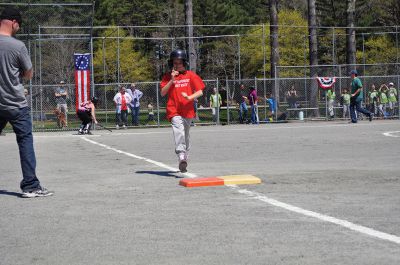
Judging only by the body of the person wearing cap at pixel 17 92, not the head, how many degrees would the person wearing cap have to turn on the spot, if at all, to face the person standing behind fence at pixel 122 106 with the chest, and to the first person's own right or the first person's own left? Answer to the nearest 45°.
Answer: approximately 45° to the first person's own left

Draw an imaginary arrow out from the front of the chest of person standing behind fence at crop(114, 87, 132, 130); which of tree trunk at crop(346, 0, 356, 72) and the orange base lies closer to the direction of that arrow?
the orange base

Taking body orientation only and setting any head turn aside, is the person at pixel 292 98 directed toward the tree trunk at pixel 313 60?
no

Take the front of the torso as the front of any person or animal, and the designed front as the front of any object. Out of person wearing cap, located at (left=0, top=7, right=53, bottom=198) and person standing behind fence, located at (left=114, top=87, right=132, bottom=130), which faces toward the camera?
the person standing behind fence

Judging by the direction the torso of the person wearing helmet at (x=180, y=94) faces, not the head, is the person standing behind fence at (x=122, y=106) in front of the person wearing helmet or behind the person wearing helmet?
behind

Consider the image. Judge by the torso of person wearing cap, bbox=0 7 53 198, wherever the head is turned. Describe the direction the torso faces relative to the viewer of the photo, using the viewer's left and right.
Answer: facing away from the viewer and to the right of the viewer

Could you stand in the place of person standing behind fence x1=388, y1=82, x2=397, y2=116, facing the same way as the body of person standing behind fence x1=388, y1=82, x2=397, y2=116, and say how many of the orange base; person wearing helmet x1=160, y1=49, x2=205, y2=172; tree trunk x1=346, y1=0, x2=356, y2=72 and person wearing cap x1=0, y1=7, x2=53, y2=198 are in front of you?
3

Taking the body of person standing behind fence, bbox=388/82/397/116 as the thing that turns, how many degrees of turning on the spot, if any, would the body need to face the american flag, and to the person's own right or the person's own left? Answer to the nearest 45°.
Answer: approximately 45° to the person's own right

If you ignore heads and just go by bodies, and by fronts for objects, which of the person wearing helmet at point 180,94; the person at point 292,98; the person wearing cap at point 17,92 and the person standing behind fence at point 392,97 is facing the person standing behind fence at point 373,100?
the person wearing cap at point 17,92

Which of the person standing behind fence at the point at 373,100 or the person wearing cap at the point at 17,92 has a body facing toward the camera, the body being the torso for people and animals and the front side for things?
the person standing behind fence

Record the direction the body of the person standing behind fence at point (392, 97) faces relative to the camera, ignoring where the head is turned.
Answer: toward the camera

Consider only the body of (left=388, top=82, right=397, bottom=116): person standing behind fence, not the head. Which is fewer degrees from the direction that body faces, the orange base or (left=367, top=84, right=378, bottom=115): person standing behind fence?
the orange base

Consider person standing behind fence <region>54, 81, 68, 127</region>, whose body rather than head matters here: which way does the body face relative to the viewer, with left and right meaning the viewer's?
facing the viewer

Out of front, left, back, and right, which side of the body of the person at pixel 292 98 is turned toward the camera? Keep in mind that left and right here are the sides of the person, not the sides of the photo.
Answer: front

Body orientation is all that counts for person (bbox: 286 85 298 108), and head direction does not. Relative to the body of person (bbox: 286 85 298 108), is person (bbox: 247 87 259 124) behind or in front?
in front

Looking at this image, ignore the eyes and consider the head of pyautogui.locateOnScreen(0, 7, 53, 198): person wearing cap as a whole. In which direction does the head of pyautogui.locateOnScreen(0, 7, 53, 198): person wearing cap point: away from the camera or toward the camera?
away from the camera

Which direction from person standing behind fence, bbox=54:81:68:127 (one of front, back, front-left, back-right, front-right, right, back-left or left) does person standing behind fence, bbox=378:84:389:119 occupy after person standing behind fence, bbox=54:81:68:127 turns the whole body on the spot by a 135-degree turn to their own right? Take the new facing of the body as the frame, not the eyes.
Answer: back-right

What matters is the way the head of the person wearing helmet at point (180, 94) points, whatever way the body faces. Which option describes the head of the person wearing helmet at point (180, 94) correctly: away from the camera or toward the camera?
toward the camera

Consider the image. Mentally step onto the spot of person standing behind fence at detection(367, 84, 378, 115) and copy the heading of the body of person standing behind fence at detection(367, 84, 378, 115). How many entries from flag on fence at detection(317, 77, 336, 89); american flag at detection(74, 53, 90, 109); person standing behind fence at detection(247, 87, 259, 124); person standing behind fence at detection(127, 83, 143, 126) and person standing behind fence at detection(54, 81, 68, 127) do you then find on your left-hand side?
0

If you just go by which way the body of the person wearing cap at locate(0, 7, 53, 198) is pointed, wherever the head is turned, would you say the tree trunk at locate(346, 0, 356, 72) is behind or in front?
in front

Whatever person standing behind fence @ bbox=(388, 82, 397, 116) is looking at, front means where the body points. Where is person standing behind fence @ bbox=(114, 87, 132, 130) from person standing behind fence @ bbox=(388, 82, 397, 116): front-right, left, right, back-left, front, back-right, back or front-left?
front-right

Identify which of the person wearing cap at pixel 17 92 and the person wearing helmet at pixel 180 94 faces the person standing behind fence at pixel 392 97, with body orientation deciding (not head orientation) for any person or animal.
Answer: the person wearing cap at pixel 17 92
